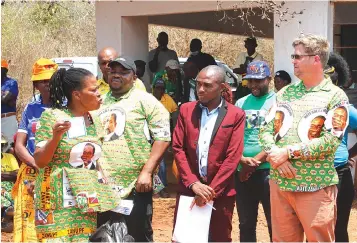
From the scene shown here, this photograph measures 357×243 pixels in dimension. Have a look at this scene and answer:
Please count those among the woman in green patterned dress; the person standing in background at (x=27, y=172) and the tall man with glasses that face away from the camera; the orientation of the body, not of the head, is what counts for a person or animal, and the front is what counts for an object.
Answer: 0

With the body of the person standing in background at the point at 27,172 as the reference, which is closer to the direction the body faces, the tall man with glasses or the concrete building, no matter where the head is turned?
the tall man with glasses

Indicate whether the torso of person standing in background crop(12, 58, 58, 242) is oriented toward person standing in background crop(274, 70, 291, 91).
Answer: no

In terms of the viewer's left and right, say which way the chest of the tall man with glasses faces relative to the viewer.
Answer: facing the viewer and to the left of the viewer

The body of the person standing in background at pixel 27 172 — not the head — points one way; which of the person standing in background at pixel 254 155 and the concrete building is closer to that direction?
the person standing in background

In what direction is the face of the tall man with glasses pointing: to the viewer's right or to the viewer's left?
to the viewer's left

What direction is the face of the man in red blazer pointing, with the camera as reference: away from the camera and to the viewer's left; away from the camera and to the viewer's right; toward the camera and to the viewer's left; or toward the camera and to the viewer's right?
toward the camera and to the viewer's left

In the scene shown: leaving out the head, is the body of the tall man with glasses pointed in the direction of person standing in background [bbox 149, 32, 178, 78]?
no

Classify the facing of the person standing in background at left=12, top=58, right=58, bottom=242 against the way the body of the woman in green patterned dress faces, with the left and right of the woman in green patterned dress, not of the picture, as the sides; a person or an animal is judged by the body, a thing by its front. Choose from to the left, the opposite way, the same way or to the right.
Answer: the same way

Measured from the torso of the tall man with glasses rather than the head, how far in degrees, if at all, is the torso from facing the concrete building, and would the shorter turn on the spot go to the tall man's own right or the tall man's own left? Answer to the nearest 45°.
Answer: approximately 135° to the tall man's own right

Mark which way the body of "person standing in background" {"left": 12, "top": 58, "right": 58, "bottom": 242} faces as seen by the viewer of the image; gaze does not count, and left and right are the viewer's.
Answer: facing the viewer and to the right of the viewer

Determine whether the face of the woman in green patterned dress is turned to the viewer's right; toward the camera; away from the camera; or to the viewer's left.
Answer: to the viewer's right

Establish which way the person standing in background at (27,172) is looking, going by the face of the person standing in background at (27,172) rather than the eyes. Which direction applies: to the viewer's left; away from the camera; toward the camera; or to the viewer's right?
toward the camera

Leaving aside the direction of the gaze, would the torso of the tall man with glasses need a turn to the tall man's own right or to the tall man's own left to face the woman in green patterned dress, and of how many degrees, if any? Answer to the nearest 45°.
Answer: approximately 45° to the tall man's own right
